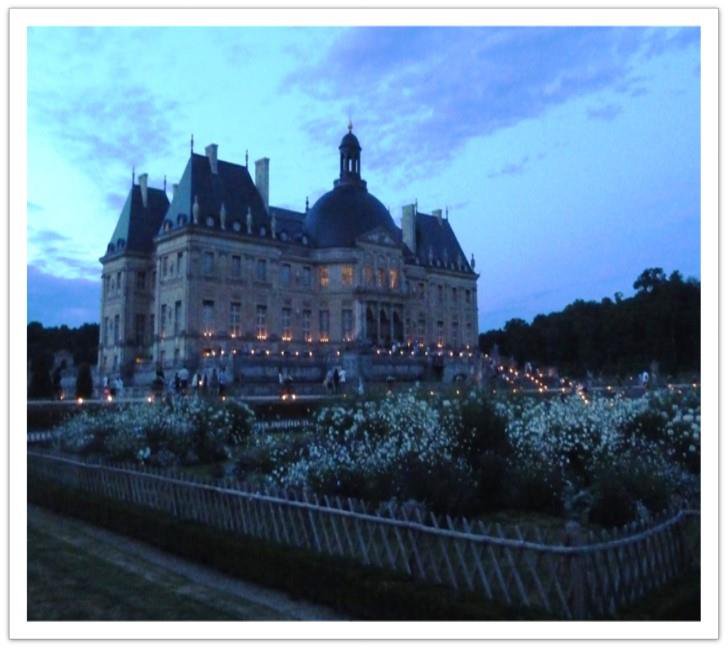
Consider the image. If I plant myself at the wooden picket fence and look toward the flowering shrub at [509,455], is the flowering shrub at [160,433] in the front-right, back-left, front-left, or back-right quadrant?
front-left

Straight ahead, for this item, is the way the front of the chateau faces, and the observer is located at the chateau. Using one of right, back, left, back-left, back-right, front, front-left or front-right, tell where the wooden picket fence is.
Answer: front-right

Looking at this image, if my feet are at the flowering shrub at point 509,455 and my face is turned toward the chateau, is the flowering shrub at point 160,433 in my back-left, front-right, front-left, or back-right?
front-left

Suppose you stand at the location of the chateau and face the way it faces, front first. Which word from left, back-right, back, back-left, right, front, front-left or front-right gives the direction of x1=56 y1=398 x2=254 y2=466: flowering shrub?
front-right

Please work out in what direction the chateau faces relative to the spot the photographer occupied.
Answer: facing the viewer and to the right of the viewer

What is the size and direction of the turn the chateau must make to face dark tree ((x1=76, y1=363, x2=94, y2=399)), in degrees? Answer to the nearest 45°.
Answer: approximately 45° to its right
